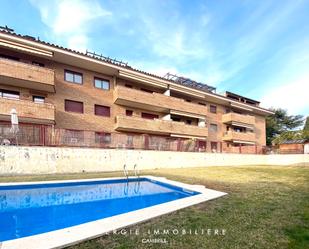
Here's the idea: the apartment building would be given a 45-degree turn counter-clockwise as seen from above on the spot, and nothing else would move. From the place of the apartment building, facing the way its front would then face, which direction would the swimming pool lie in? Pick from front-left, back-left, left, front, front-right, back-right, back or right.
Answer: right

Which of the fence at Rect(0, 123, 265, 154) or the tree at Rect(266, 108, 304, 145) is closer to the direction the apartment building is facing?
the fence

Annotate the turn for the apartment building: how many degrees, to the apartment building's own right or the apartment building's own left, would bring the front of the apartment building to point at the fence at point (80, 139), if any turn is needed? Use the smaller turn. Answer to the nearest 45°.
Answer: approximately 45° to the apartment building's own right

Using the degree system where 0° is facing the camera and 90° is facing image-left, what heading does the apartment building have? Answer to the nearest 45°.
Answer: approximately 315°

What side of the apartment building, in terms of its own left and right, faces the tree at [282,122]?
left

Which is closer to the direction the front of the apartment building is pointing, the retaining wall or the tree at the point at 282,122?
the retaining wall
